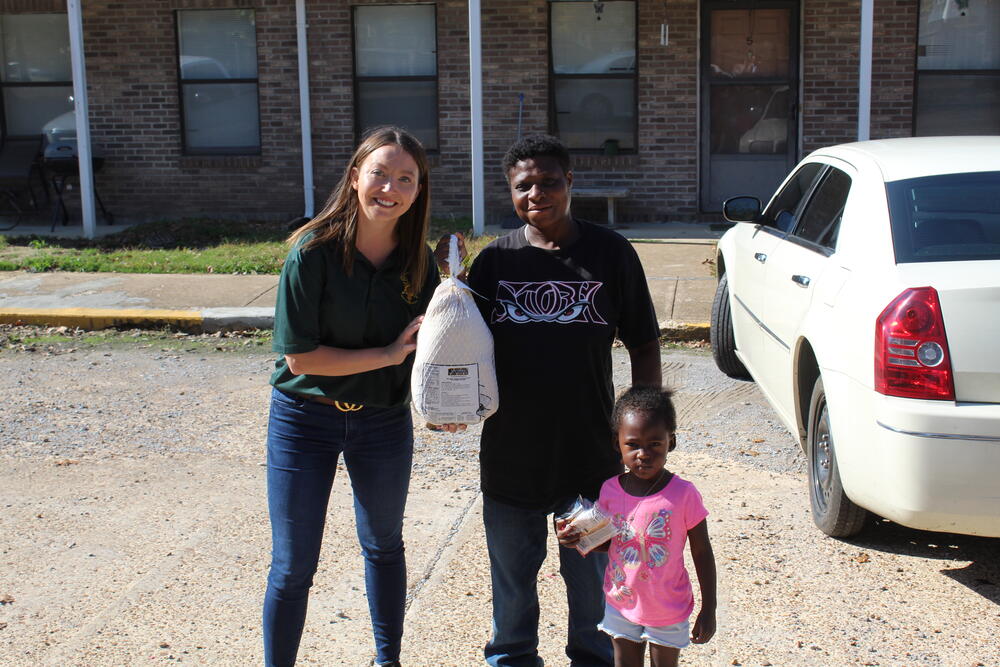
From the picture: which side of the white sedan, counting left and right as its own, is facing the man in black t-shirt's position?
left

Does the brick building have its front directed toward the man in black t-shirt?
yes

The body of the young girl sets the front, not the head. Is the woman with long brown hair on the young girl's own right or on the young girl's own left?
on the young girl's own right

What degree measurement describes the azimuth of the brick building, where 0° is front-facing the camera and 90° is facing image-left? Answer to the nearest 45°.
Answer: approximately 0°

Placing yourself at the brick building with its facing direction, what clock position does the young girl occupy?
The young girl is roughly at 12 o'clock from the brick building.

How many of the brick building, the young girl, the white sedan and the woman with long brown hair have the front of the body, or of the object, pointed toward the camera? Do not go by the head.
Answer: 3

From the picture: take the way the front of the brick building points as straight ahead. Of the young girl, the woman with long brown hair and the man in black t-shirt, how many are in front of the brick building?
3

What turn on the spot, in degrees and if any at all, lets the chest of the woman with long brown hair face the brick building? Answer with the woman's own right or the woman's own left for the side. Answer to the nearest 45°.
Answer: approximately 180°

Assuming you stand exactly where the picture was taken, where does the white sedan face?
facing away from the viewer and to the left of the viewer
